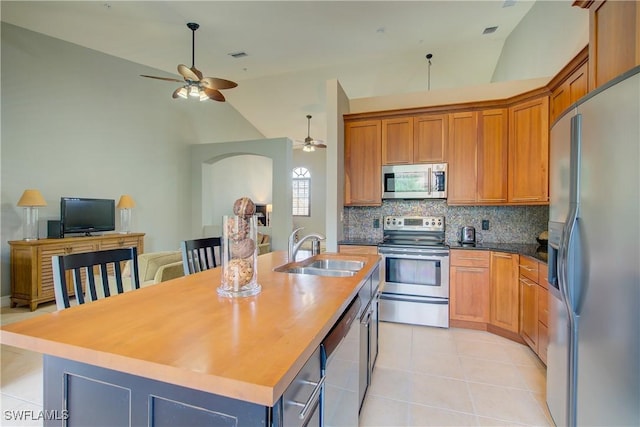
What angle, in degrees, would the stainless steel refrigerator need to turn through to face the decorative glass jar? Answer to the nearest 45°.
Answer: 0° — it already faces it

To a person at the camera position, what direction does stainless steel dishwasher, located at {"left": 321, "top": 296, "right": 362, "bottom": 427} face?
facing to the right of the viewer

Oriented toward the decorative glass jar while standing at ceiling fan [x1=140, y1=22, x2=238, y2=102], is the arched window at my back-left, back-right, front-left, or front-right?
back-left

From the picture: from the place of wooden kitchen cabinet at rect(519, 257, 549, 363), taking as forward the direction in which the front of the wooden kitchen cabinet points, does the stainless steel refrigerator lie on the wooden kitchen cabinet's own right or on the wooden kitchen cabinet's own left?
on the wooden kitchen cabinet's own left

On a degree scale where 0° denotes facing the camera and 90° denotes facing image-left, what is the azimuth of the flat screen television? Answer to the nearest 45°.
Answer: approximately 315°

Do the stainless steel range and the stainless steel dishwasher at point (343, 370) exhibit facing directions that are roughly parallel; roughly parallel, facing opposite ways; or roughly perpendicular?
roughly perpendicular
